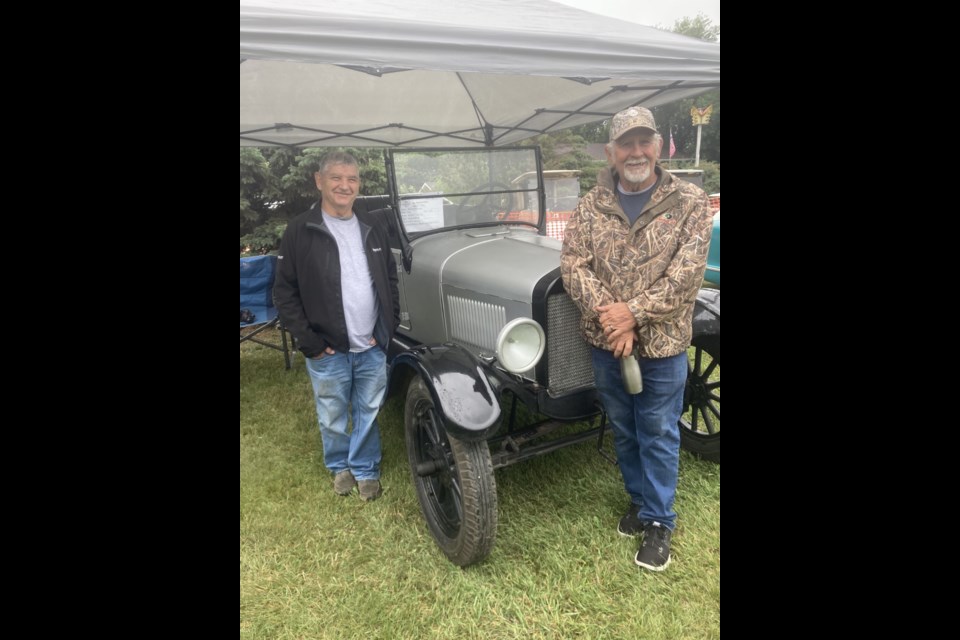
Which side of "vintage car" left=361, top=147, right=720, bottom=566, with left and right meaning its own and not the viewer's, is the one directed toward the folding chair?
back

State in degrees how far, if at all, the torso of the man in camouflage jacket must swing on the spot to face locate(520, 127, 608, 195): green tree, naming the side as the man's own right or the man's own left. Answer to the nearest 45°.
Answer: approximately 180°

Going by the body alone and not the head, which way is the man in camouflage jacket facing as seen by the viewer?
toward the camera

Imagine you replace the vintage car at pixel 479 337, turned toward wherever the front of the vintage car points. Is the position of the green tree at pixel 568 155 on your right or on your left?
on your left

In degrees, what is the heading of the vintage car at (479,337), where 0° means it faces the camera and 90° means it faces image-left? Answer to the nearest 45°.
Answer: approximately 315°
